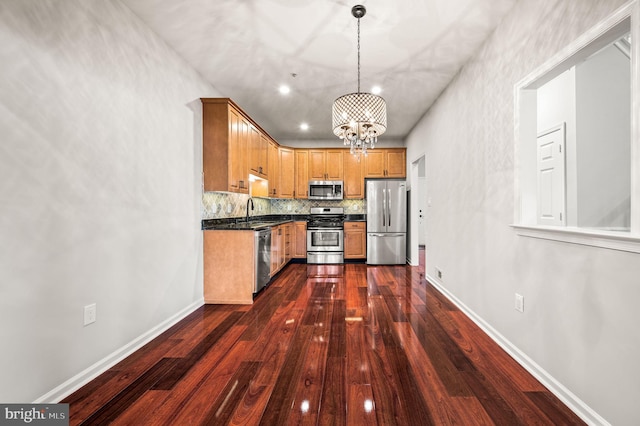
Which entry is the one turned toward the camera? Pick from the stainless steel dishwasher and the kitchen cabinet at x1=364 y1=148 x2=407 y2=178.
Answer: the kitchen cabinet

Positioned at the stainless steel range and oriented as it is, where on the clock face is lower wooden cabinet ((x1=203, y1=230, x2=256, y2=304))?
The lower wooden cabinet is roughly at 1 o'clock from the stainless steel range.

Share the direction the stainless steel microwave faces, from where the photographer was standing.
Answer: facing the viewer

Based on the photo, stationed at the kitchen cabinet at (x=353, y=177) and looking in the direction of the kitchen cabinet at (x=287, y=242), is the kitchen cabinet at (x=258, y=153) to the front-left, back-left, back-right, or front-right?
front-left

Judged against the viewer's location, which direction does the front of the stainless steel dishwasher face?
facing to the right of the viewer

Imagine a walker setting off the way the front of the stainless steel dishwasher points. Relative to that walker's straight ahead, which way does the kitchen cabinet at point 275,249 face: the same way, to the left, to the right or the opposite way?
the same way

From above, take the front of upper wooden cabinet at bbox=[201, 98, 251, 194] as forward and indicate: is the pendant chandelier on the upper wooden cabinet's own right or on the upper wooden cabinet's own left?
on the upper wooden cabinet's own right

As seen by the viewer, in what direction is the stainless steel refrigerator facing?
toward the camera

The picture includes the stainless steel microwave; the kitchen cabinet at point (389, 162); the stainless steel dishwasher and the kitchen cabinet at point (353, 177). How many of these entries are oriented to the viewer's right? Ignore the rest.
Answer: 1

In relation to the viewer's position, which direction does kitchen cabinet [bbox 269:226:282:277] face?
facing to the right of the viewer

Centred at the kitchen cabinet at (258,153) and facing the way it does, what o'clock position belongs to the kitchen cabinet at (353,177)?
the kitchen cabinet at (353,177) is roughly at 11 o'clock from the kitchen cabinet at (258,153).

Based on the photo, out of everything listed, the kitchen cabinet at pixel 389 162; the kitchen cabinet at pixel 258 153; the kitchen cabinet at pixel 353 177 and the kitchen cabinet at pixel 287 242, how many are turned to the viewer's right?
2

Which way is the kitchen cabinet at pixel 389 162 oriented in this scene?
toward the camera

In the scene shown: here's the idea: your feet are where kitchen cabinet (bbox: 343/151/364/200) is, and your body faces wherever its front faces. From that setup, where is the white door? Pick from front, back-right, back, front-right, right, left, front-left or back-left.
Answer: front-left

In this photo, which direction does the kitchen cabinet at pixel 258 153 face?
to the viewer's right

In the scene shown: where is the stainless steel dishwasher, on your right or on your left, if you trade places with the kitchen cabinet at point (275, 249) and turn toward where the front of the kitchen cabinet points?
on your right

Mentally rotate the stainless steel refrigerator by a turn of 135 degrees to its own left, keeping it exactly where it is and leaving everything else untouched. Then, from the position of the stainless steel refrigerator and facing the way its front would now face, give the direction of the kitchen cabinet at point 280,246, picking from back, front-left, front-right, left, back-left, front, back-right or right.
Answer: back

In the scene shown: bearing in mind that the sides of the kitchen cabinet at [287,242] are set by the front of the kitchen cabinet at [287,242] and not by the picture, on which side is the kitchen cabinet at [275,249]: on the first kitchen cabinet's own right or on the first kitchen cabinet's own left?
on the first kitchen cabinet's own right
